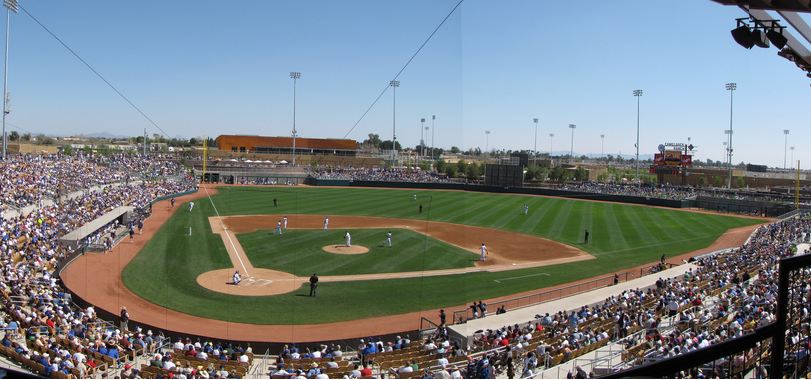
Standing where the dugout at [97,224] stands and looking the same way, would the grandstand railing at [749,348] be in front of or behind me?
in front
